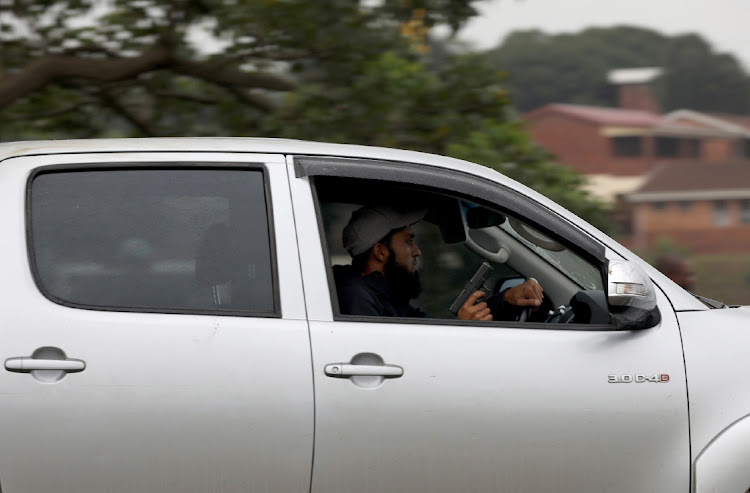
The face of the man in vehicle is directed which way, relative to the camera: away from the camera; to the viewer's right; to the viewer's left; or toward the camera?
to the viewer's right

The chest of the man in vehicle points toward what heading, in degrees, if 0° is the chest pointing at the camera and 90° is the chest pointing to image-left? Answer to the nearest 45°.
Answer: approximately 270°

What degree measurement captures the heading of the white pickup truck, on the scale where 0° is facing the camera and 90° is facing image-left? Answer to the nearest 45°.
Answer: approximately 270°
